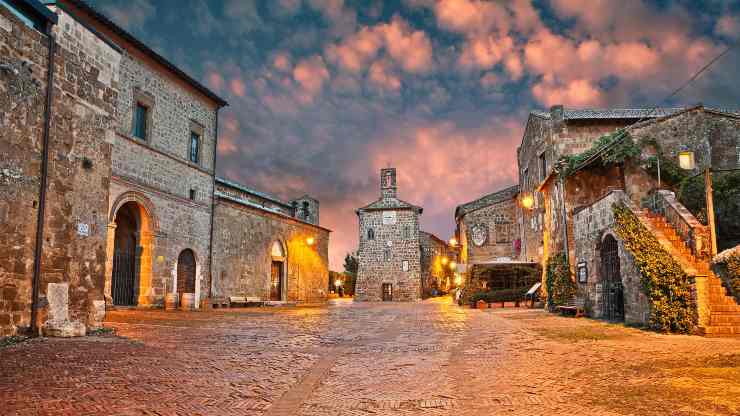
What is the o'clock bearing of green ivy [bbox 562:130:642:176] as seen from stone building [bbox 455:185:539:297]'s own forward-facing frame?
The green ivy is roughly at 10 o'clock from the stone building.

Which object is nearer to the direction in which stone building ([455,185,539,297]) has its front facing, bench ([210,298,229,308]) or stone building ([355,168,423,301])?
the bench

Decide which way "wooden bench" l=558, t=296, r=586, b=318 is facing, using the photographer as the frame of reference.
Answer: facing the viewer and to the left of the viewer

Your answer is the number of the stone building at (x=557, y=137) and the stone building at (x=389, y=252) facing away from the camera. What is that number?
0

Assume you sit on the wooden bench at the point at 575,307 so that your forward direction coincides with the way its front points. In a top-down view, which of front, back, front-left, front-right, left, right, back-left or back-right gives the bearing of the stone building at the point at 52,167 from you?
front

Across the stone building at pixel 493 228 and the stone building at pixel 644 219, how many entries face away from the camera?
0
